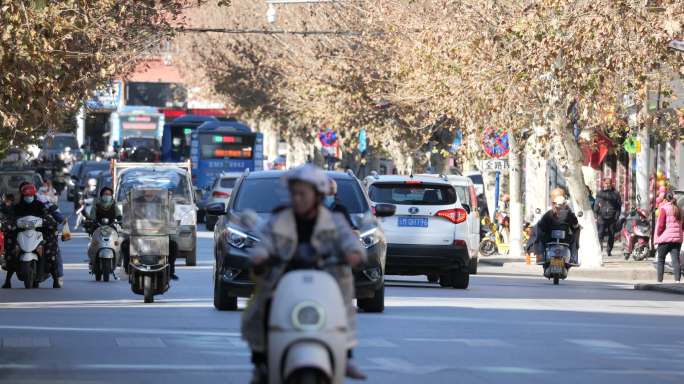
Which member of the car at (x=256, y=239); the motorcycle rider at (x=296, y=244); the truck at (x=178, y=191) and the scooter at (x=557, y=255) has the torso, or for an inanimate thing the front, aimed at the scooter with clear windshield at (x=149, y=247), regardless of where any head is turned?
the truck at (x=178, y=191)

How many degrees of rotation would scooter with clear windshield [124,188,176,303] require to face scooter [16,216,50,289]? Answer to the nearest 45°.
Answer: approximately 135° to its right

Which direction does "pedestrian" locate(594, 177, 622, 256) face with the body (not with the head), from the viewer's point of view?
toward the camera

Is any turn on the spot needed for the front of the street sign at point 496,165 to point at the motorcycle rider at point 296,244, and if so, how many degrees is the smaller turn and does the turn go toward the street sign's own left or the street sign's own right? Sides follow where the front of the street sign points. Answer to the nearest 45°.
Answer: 0° — it already faces them

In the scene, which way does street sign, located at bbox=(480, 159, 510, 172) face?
toward the camera

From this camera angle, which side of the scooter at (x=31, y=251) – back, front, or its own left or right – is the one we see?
front
